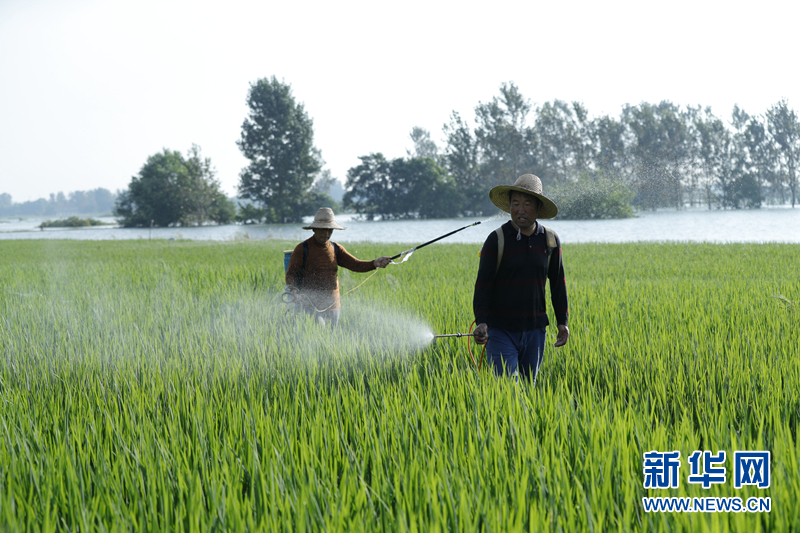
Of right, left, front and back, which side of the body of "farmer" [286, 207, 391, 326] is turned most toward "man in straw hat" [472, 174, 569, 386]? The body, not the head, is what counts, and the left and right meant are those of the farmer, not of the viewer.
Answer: front

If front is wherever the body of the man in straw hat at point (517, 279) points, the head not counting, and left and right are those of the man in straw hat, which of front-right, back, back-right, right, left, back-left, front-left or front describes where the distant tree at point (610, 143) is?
back

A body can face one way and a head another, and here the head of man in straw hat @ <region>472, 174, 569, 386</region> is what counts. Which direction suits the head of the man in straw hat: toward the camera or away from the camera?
toward the camera

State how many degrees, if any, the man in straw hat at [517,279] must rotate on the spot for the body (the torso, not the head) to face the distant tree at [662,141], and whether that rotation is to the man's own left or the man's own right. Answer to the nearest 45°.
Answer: approximately 180°

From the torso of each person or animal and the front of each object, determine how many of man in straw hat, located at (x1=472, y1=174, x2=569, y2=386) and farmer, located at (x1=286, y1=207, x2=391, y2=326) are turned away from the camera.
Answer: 0

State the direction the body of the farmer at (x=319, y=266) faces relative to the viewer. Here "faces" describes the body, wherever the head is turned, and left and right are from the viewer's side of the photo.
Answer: facing the viewer and to the right of the viewer

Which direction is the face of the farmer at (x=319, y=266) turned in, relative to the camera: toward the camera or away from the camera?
toward the camera

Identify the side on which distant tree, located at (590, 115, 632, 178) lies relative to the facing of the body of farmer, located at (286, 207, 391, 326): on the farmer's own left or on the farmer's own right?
on the farmer's own left

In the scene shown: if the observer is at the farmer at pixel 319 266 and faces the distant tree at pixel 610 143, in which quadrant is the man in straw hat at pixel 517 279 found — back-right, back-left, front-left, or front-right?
back-right

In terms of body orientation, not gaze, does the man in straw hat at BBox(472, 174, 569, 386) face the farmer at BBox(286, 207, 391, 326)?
no

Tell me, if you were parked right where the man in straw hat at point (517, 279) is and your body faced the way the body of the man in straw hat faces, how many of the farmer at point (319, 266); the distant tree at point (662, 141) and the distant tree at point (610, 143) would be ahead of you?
0

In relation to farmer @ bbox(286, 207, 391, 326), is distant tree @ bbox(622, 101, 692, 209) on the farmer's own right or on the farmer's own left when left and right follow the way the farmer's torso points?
on the farmer's own left

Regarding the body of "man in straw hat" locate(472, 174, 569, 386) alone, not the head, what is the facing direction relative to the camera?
toward the camera
